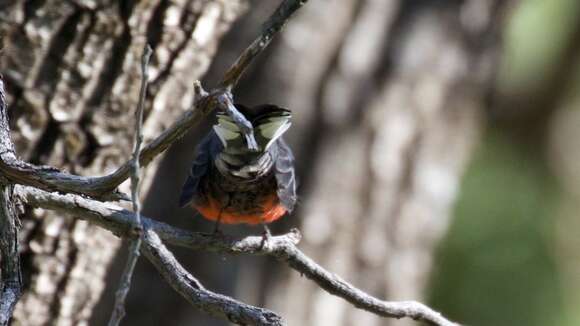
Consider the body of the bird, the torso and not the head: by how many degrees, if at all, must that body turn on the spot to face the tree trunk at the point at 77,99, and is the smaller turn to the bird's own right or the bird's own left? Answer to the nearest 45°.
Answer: approximately 90° to the bird's own left

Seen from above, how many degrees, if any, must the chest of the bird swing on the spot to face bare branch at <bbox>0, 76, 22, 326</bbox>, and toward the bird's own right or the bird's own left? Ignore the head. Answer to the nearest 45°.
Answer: approximately 135° to the bird's own left

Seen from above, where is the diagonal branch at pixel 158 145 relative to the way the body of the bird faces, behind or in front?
behind

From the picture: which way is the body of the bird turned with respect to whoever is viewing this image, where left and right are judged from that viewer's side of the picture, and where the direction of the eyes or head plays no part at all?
facing away from the viewer
